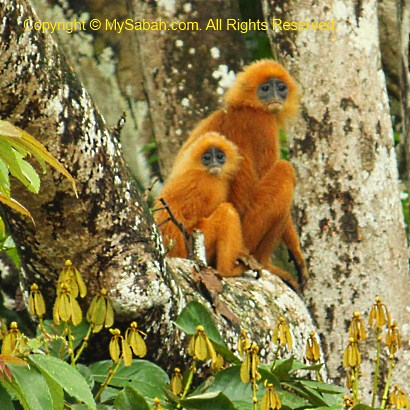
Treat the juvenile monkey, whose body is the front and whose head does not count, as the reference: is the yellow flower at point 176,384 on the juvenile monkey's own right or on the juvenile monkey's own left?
on the juvenile monkey's own right

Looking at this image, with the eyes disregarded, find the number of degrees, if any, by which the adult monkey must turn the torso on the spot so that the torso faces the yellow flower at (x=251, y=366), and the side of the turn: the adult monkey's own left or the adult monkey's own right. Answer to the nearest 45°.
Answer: approximately 45° to the adult monkey's own right

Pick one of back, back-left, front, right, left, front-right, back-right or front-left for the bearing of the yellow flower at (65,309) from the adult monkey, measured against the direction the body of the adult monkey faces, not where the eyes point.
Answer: front-right

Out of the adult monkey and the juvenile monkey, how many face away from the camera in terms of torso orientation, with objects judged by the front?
0

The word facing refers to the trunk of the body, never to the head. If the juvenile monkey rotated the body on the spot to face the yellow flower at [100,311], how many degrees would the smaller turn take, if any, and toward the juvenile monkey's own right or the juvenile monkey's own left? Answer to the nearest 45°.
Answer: approximately 45° to the juvenile monkey's own right

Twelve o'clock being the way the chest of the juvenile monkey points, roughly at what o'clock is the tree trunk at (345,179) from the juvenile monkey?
The tree trunk is roughly at 10 o'clock from the juvenile monkey.

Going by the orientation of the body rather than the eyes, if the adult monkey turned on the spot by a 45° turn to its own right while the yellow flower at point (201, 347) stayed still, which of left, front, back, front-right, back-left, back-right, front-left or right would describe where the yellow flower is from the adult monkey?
front

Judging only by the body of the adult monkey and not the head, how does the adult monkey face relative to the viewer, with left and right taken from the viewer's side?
facing the viewer and to the right of the viewer

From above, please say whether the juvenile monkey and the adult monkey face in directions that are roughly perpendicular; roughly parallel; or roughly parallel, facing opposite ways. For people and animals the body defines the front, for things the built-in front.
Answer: roughly parallel

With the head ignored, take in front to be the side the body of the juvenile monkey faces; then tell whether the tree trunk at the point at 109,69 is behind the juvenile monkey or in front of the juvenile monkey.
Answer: behind

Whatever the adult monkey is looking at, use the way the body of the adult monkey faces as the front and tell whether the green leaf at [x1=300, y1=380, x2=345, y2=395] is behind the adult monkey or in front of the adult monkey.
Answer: in front

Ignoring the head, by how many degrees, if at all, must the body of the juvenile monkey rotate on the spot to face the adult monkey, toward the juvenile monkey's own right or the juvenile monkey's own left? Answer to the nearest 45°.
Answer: approximately 90° to the juvenile monkey's own left

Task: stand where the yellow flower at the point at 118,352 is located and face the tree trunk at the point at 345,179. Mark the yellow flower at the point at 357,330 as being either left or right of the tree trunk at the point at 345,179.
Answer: right

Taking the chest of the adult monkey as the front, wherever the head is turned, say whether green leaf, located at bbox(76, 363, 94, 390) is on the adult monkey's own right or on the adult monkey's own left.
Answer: on the adult monkey's own right

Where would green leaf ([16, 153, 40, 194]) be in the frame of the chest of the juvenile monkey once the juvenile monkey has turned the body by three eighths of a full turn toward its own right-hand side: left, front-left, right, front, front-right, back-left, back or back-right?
left

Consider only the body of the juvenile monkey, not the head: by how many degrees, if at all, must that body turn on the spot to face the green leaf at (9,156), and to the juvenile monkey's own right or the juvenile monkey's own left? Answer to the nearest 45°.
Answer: approximately 45° to the juvenile monkey's own right
